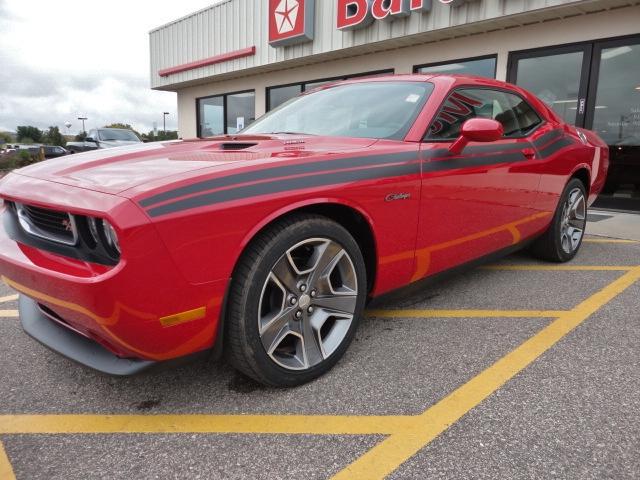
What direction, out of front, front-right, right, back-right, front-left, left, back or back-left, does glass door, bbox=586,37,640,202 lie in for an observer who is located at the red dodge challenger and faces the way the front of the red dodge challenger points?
back

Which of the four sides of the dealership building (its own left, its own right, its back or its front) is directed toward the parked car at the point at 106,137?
right

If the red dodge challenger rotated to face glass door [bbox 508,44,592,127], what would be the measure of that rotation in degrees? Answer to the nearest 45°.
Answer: approximately 180°

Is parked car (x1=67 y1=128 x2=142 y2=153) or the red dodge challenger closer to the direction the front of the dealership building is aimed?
the red dodge challenger

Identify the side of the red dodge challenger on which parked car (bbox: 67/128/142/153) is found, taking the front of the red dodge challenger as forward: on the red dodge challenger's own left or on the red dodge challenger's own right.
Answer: on the red dodge challenger's own right
